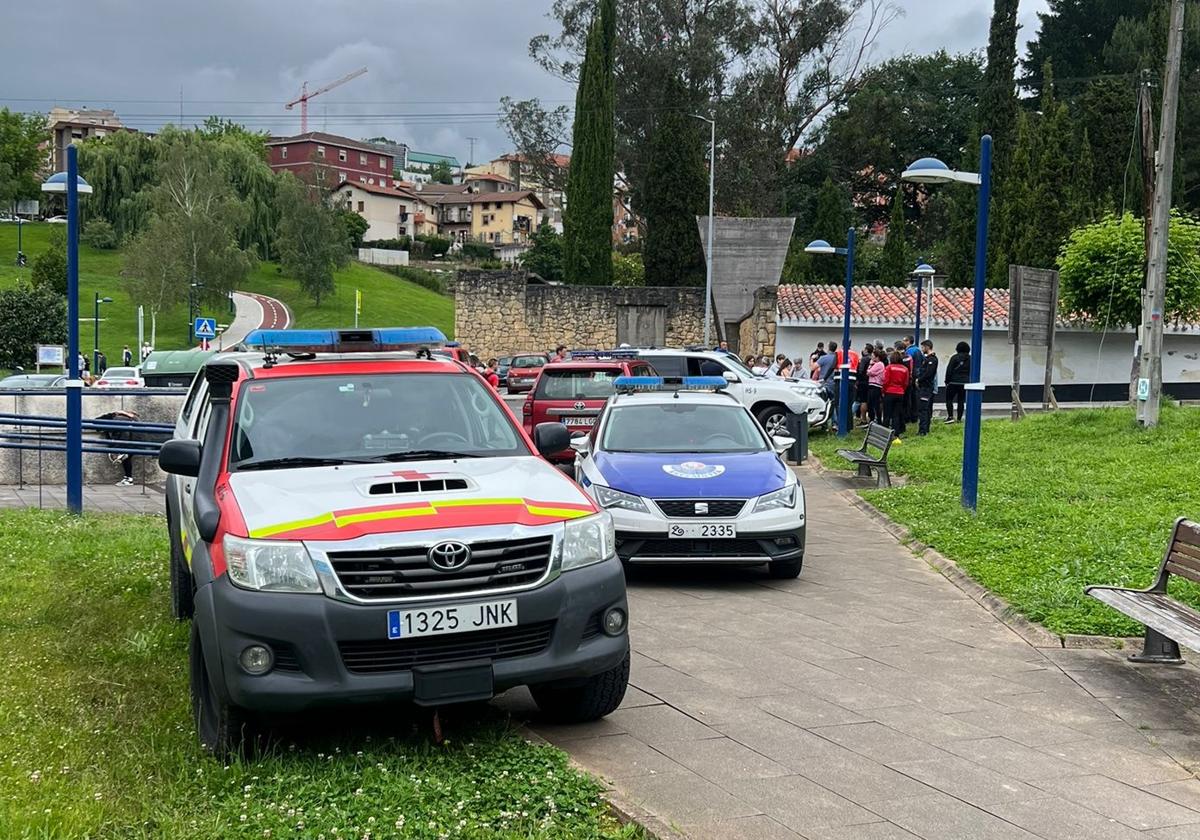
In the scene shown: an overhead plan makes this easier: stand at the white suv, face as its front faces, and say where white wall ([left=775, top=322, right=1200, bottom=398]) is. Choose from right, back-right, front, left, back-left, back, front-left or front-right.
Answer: left

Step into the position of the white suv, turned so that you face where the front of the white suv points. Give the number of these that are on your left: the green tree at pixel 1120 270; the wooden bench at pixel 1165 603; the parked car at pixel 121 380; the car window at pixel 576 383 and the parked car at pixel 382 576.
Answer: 1

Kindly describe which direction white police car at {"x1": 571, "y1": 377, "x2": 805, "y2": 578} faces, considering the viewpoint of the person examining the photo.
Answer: facing the viewer

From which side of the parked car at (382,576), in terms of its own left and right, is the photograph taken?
front

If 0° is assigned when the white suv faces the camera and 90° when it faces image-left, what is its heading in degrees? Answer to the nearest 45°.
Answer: approximately 315°

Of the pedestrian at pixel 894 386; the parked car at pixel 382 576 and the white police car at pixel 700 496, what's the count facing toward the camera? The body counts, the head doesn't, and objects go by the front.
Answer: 2

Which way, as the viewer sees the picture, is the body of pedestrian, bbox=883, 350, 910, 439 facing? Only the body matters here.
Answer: away from the camera

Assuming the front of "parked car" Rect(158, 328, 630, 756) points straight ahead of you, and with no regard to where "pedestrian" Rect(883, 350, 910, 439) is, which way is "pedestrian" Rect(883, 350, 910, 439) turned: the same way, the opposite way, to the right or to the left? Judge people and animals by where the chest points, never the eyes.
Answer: the opposite way
